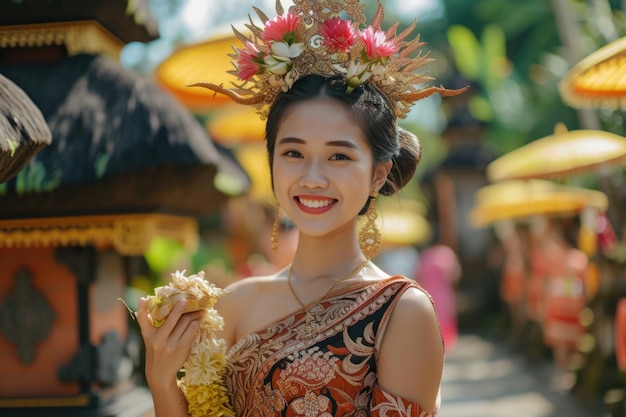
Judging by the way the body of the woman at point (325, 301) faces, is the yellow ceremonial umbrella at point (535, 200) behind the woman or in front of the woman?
behind

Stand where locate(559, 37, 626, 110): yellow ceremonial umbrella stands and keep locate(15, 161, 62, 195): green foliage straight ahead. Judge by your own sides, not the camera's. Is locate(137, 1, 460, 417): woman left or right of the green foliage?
left

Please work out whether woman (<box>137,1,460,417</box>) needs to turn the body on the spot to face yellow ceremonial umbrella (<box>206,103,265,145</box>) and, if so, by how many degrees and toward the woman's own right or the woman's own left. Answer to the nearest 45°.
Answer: approximately 135° to the woman's own right

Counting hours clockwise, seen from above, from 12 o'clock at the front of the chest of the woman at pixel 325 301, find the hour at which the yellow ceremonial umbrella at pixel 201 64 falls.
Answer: The yellow ceremonial umbrella is roughly at 4 o'clock from the woman.

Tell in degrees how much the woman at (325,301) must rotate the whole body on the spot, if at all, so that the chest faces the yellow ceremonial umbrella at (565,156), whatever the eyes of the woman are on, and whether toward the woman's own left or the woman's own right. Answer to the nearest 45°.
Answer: approximately 180°

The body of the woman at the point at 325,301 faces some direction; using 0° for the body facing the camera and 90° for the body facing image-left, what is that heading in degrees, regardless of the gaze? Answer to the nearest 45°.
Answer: approximately 45°

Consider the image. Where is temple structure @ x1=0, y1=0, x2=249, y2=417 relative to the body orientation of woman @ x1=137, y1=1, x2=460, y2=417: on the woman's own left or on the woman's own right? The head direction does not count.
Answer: on the woman's own right

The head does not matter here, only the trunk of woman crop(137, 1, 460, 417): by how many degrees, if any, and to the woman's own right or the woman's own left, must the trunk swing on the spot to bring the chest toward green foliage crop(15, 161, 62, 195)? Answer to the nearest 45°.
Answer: approximately 90° to the woman's own right

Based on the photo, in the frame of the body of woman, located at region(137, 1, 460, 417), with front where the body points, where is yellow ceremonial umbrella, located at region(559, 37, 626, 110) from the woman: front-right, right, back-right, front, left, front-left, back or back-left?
back
